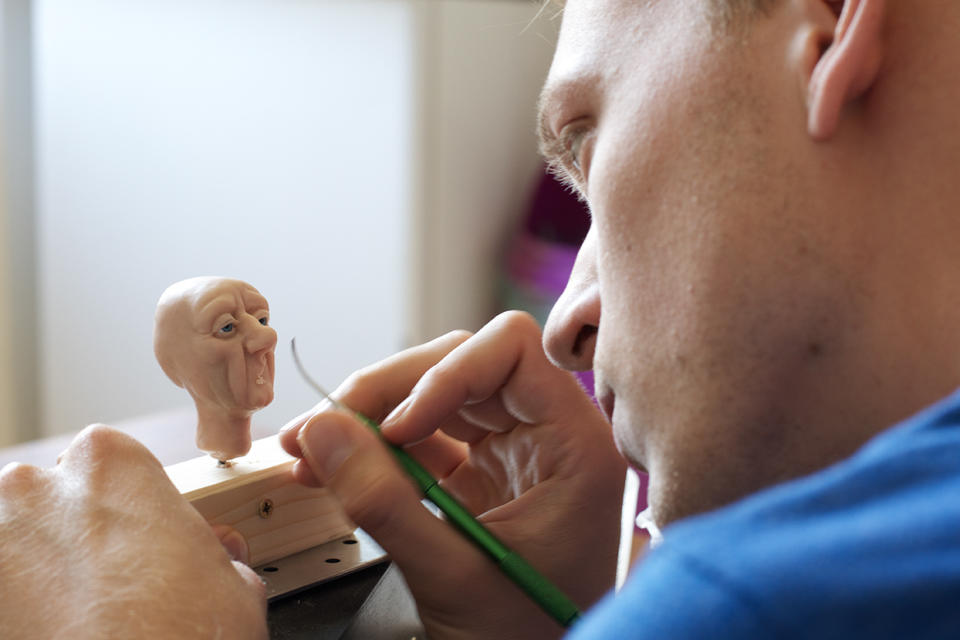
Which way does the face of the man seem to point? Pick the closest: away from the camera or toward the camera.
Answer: away from the camera

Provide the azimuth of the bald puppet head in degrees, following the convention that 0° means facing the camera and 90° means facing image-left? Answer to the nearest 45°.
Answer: approximately 315°
